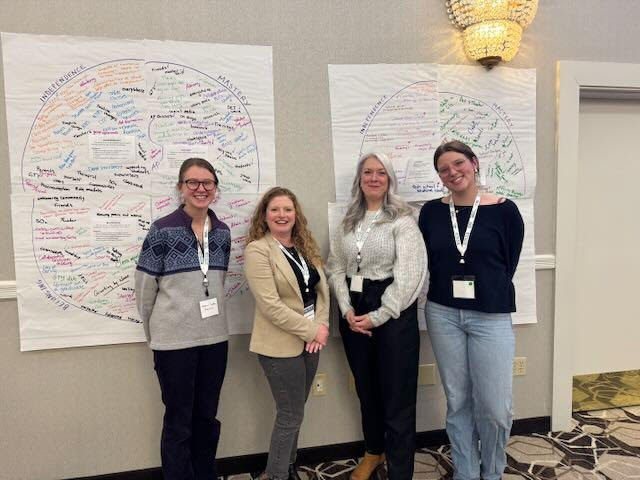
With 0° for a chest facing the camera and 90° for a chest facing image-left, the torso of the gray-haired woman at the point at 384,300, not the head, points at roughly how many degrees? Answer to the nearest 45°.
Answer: approximately 45°

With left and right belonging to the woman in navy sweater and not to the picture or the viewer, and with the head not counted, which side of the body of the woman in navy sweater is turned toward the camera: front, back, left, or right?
front

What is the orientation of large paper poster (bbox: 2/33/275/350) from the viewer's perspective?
toward the camera

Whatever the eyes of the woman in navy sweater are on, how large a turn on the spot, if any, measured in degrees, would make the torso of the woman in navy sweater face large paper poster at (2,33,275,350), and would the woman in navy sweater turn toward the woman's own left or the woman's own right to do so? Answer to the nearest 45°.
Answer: approximately 90° to the woman's own right

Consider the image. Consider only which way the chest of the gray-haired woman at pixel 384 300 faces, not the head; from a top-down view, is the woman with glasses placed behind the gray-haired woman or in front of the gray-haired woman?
in front

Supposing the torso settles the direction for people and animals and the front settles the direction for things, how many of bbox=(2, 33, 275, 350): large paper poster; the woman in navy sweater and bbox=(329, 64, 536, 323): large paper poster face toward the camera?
3

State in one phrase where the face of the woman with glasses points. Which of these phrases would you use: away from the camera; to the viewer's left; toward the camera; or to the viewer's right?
toward the camera

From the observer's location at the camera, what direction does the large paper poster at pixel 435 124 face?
facing the viewer

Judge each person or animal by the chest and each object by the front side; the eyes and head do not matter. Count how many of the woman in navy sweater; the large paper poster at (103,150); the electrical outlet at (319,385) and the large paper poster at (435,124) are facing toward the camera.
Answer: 4

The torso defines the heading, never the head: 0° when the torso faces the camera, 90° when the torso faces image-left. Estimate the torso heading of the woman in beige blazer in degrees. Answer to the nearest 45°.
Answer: approximately 315°

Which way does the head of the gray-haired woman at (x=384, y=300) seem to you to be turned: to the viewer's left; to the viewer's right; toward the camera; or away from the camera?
toward the camera

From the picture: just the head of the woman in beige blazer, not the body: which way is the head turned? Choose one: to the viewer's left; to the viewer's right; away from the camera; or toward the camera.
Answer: toward the camera

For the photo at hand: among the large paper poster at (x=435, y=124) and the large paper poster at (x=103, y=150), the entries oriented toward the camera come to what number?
2
